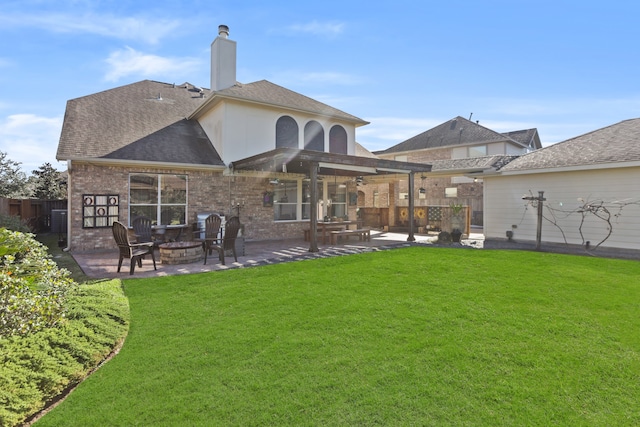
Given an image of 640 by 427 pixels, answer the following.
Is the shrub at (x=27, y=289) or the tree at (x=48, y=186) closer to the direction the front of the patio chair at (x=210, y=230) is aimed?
the shrub

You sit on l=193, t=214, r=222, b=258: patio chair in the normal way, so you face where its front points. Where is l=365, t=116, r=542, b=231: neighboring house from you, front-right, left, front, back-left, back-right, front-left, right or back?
back

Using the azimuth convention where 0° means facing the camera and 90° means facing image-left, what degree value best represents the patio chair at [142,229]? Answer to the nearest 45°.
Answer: approximately 315°

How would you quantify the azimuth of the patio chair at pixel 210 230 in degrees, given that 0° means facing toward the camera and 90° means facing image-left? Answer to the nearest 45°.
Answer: approximately 45°

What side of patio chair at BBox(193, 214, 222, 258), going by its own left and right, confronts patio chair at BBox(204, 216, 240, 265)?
left

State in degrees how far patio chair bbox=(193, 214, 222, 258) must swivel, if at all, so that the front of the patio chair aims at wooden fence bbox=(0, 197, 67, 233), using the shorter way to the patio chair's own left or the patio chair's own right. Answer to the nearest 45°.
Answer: approximately 90° to the patio chair's own right

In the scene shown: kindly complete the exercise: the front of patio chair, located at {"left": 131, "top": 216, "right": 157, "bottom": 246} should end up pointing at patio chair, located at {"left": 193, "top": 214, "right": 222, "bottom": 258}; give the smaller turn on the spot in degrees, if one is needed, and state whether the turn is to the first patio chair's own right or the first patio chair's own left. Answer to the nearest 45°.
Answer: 0° — it already faces it

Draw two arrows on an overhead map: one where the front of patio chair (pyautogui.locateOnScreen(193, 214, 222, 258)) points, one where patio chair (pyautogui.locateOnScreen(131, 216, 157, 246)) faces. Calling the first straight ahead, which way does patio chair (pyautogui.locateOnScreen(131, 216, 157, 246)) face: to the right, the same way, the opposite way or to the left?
to the left
